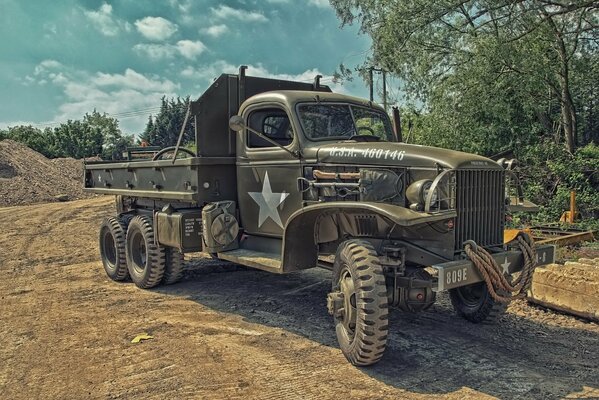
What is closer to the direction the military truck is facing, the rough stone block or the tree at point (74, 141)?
the rough stone block

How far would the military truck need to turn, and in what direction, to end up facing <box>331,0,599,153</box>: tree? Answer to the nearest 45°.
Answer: approximately 90° to its left

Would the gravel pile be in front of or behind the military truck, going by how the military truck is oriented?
behind

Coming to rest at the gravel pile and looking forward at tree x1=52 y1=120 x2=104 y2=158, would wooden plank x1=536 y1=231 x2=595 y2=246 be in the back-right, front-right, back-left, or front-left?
back-right

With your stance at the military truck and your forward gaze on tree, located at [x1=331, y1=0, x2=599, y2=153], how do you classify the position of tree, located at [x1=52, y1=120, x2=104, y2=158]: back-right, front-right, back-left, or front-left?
front-left

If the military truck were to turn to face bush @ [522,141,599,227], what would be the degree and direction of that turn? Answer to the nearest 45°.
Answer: approximately 90° to its left

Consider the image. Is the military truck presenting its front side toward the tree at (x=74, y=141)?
no

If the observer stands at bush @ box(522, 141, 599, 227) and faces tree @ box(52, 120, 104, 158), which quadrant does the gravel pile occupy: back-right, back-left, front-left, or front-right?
front-left

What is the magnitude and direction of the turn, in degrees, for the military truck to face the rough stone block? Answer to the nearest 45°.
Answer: approximately 45° to its left

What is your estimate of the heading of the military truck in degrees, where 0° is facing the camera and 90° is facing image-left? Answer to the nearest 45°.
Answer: approximately 315°

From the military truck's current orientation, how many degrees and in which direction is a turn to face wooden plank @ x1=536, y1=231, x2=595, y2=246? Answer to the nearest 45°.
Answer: approximately 90° to its left
